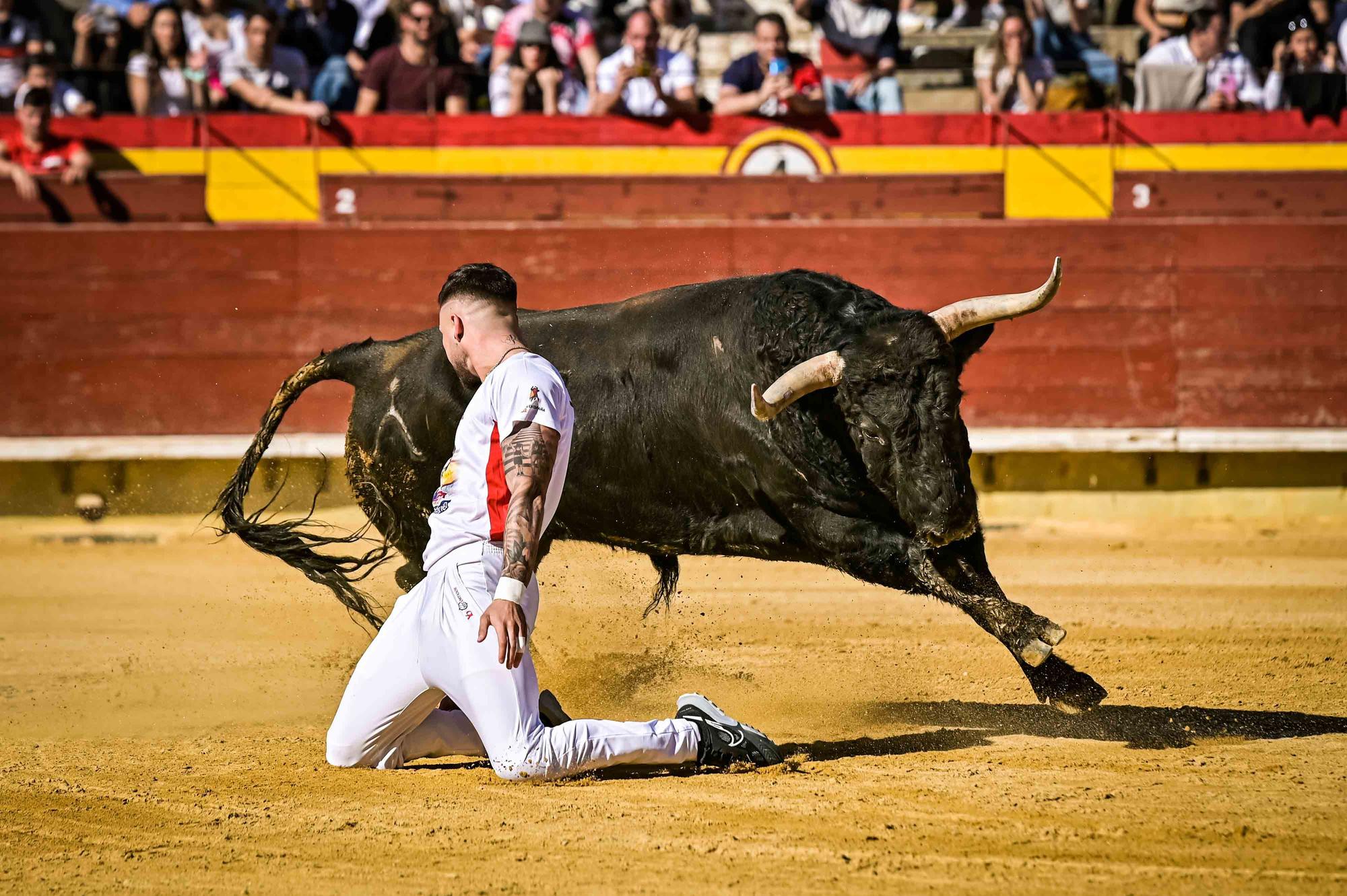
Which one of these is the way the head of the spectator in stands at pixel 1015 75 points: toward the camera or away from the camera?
toward the camera

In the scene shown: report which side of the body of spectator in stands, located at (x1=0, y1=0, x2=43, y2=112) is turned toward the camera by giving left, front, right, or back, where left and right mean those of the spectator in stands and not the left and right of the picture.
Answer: front

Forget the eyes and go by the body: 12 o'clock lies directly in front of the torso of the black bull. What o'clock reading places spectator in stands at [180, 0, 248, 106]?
The spectator in stands is roughly at 8 o'clock from the black bull.

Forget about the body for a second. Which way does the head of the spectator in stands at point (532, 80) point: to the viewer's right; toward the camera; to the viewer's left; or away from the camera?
toward the camera

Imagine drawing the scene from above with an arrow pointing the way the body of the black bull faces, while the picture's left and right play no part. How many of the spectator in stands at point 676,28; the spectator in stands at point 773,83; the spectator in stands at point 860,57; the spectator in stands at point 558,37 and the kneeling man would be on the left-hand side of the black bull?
4

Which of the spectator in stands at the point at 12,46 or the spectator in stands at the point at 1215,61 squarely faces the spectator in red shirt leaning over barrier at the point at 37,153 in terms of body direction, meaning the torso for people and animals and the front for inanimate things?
the spectator in stands at the point at 12,46

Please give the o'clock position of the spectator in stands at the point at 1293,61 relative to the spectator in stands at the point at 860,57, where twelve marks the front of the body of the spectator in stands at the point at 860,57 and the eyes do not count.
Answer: the spectator in stands at the point at 1293,61 is roughly at 9 o'clock from the spectator in stands at the point at 860,57.

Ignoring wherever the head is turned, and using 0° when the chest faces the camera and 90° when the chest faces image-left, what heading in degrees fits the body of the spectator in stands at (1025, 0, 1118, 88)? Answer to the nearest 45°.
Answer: approximately 0°

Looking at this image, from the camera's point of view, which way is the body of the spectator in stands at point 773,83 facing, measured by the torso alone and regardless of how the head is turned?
toward the camera

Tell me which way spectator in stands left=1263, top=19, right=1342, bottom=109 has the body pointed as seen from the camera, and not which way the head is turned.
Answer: toward the camera

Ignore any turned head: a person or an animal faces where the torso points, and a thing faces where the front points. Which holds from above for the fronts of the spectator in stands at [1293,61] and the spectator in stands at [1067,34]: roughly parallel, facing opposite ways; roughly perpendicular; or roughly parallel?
roughly parallel

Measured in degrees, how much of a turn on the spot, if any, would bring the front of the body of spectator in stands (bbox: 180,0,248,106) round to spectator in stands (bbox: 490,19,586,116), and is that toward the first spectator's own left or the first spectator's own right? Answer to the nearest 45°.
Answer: approximately 45° to the first spectator's own left

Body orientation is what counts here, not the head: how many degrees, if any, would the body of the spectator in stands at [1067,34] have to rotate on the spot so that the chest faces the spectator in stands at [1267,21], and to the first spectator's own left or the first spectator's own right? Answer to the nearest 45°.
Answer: approximately 90° to the first spectator's own left

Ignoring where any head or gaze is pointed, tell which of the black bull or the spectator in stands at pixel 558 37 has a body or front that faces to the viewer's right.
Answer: the black bull

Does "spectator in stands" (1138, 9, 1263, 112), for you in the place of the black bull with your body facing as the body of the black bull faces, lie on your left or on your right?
on your left

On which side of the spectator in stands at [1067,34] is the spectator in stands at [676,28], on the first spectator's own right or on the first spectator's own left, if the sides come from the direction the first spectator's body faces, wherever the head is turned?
on the first spectator's own right

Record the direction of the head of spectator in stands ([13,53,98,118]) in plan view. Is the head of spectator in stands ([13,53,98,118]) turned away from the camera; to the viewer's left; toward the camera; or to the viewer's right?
toward the camera
